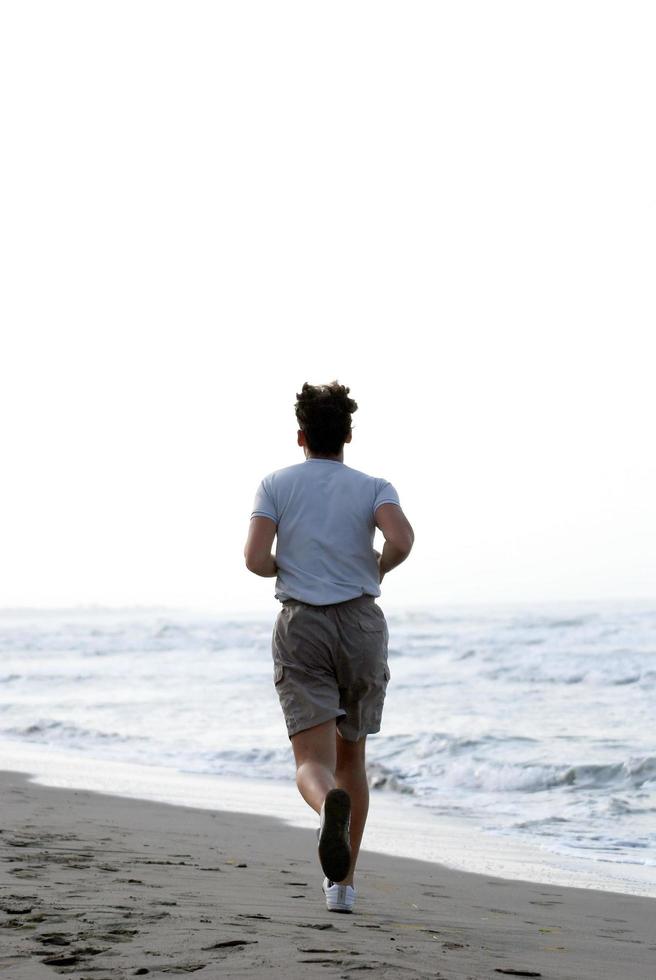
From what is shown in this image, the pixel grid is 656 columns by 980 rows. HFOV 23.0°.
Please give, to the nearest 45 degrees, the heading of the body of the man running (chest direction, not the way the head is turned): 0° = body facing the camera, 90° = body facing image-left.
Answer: approximately 180°

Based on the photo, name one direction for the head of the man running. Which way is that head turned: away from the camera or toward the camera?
away from the camera
